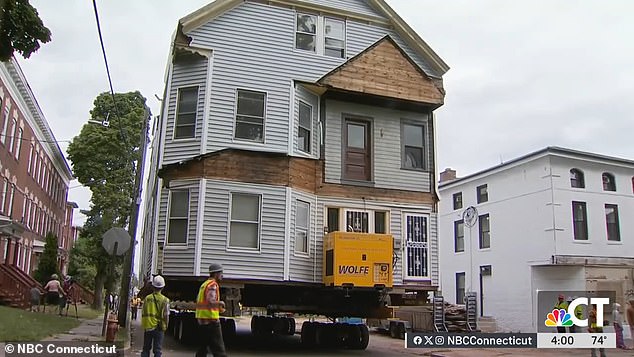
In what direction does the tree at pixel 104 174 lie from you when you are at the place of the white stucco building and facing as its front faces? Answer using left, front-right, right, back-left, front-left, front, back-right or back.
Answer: back-right

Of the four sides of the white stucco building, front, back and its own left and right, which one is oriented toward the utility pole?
right

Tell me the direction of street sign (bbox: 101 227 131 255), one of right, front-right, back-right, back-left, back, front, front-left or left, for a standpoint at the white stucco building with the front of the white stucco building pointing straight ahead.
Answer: right

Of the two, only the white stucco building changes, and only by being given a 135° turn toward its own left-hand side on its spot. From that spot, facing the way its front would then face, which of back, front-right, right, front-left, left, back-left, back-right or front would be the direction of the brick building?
left

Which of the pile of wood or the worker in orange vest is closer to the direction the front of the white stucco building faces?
the worker in orange vest

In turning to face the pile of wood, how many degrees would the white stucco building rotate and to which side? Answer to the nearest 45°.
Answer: approximately 90° to its right

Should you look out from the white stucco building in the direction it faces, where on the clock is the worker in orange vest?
The worker in orange vest is roughly at 2 o'clock from the white stucco building.

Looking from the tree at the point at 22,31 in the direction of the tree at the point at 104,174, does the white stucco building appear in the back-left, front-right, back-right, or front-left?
front-right

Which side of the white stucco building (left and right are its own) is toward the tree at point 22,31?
right
